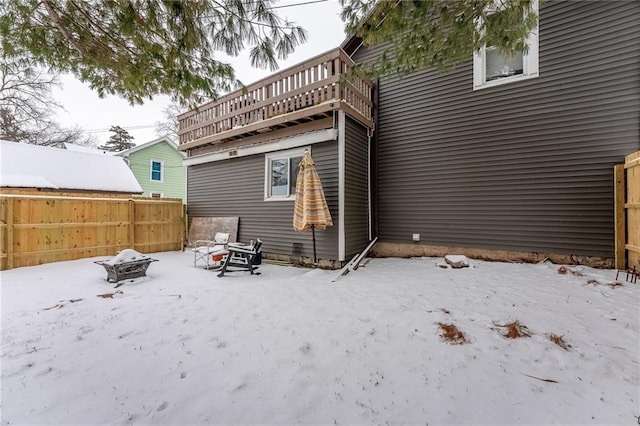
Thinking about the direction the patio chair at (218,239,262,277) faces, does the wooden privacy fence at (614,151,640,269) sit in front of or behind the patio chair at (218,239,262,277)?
behind

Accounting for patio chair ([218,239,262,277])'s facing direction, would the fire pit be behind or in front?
in front

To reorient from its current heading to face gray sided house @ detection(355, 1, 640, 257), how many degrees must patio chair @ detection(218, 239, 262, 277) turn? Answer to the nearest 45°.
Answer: approximately 180°

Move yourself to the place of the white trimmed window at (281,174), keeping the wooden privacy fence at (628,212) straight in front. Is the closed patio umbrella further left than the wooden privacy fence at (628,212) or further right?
right

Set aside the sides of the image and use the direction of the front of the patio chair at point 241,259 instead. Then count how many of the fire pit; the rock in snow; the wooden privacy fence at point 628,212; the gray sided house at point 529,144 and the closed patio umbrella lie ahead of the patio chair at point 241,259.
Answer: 1

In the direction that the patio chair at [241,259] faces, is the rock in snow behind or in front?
behind

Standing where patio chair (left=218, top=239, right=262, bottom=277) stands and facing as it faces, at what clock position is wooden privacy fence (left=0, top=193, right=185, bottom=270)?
The wooden privacy fence is roughly at 1 o'clock from the patio chair.

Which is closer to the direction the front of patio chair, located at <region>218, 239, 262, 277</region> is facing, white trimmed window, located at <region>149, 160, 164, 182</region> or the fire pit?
the fire pit

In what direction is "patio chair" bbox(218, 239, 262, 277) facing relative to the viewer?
to the viewer's left

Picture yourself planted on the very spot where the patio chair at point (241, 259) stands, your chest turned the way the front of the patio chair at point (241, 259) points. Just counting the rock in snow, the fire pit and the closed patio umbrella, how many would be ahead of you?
1

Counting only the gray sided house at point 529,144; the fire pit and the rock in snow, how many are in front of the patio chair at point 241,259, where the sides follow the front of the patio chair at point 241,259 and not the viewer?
1

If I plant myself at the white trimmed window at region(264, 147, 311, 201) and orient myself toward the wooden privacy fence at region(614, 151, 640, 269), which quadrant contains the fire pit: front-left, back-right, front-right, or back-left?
back-right

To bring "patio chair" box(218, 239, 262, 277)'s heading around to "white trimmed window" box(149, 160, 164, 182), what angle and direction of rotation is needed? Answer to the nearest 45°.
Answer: approximately 90° to its right
